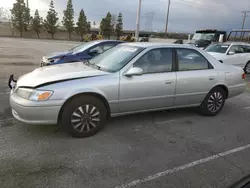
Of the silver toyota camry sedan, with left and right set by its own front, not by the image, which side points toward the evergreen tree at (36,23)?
right

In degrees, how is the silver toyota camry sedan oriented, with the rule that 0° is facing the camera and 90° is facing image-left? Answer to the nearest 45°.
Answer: approximately 45°

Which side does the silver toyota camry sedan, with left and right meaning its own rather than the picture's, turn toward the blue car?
right
